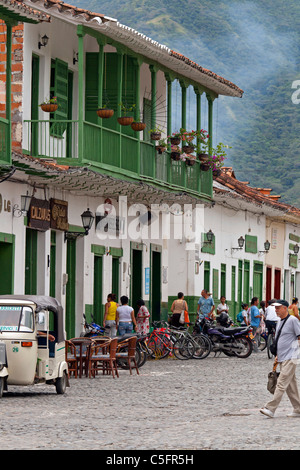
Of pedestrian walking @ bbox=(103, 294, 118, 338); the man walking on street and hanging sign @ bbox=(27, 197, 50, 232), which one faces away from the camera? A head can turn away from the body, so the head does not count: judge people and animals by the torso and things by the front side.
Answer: the pedestrian walking

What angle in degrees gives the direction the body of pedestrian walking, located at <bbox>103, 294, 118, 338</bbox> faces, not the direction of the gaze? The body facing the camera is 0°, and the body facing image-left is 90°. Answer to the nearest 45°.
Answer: approximately 180°

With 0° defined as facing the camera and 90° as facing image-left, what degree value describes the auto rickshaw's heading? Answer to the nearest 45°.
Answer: approximately 45°

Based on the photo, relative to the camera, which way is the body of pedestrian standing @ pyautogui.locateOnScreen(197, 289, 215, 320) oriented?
toward the camera

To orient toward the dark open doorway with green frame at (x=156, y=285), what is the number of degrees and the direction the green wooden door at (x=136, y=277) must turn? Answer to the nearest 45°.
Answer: approximately 135° to its left

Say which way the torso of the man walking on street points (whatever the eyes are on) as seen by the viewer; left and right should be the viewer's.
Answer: facing to the left of the viewer

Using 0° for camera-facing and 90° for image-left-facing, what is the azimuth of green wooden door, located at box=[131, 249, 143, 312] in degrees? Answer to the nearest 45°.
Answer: approximately 315°

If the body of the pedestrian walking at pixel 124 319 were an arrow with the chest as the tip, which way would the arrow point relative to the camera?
away from the camera

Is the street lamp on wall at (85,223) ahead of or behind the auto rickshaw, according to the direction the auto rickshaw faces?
behind

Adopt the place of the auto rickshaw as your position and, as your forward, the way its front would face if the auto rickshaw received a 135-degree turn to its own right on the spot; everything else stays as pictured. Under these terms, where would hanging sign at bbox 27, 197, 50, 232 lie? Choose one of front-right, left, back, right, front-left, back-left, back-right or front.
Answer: front

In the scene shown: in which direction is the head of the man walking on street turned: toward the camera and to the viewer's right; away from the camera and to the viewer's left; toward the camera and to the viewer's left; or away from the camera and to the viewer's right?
toward the camera and to the viewer's left
